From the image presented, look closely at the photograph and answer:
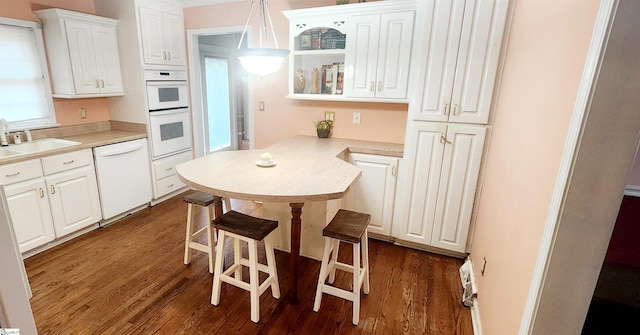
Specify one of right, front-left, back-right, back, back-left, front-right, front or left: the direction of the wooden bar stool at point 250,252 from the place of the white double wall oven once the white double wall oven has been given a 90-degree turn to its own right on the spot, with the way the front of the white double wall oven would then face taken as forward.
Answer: front-left

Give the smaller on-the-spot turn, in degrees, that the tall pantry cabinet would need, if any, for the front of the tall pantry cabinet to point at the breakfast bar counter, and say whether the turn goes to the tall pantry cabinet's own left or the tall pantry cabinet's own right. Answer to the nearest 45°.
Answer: approximately 45° to the tall pantry cabinet's own right

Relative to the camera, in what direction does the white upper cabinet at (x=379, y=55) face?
facing the viewer

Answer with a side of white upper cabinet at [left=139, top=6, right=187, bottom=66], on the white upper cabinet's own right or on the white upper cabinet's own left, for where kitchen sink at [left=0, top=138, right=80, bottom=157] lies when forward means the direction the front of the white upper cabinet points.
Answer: on the white upper cabinet's own right

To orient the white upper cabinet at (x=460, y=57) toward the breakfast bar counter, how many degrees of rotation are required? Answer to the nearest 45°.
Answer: approximately 45° to its right

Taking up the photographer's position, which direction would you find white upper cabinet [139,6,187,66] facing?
facing the viewer and to the right of the viewer

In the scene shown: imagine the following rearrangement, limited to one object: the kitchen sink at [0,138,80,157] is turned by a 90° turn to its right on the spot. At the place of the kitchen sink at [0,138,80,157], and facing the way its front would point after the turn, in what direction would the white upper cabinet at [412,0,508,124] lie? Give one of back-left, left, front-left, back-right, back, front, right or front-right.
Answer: left

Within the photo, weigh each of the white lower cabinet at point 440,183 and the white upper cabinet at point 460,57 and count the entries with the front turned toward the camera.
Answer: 2

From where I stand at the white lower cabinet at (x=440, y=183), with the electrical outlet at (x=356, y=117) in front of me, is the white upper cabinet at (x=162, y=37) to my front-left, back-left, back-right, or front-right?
front-left

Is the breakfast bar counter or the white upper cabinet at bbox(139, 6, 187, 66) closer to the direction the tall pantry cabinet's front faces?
the breakfast bar counter
